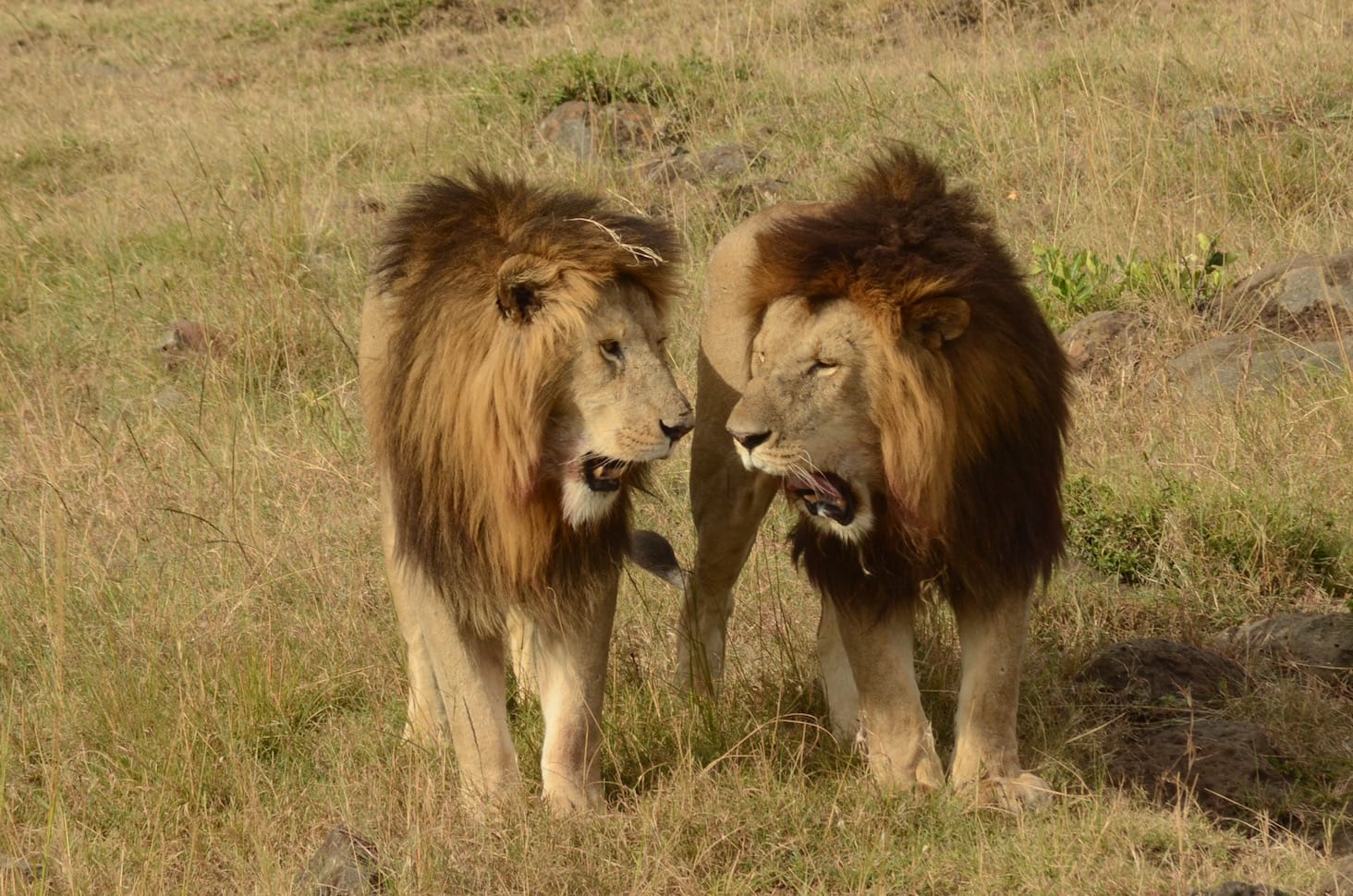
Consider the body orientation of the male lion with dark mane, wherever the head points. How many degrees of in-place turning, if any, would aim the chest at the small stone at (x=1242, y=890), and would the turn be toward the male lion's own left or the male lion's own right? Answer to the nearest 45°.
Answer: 0° — it already faces it

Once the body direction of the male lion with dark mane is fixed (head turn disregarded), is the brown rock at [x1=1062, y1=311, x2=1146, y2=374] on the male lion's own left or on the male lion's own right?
on the male lion's own left

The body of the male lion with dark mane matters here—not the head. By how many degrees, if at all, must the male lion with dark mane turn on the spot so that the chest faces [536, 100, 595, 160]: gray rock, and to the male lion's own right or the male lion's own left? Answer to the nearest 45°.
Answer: approximately 135° to the male lion's own left

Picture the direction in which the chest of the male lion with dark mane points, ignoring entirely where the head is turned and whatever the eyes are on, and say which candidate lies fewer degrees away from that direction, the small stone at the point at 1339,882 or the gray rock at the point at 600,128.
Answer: the small stone

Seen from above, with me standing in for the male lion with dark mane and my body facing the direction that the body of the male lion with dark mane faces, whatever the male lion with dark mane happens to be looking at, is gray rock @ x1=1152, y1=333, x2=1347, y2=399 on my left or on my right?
on my left

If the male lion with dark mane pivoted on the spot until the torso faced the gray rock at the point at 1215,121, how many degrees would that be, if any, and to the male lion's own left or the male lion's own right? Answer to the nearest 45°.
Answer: approximately 135° to the male lion's own left

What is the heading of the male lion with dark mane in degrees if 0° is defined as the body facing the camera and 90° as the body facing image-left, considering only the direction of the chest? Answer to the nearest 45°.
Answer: approximately 315°

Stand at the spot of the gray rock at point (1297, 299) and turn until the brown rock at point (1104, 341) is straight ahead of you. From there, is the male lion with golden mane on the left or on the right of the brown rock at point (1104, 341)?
left

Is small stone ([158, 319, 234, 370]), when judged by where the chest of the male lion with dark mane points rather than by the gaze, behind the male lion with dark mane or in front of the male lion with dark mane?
behind

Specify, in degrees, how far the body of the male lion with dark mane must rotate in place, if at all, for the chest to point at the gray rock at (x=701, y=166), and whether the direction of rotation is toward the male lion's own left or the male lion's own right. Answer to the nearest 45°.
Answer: approximately 135° to the male lion's own left

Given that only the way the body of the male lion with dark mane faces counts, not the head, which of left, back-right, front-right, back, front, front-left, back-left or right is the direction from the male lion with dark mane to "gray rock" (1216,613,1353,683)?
left
